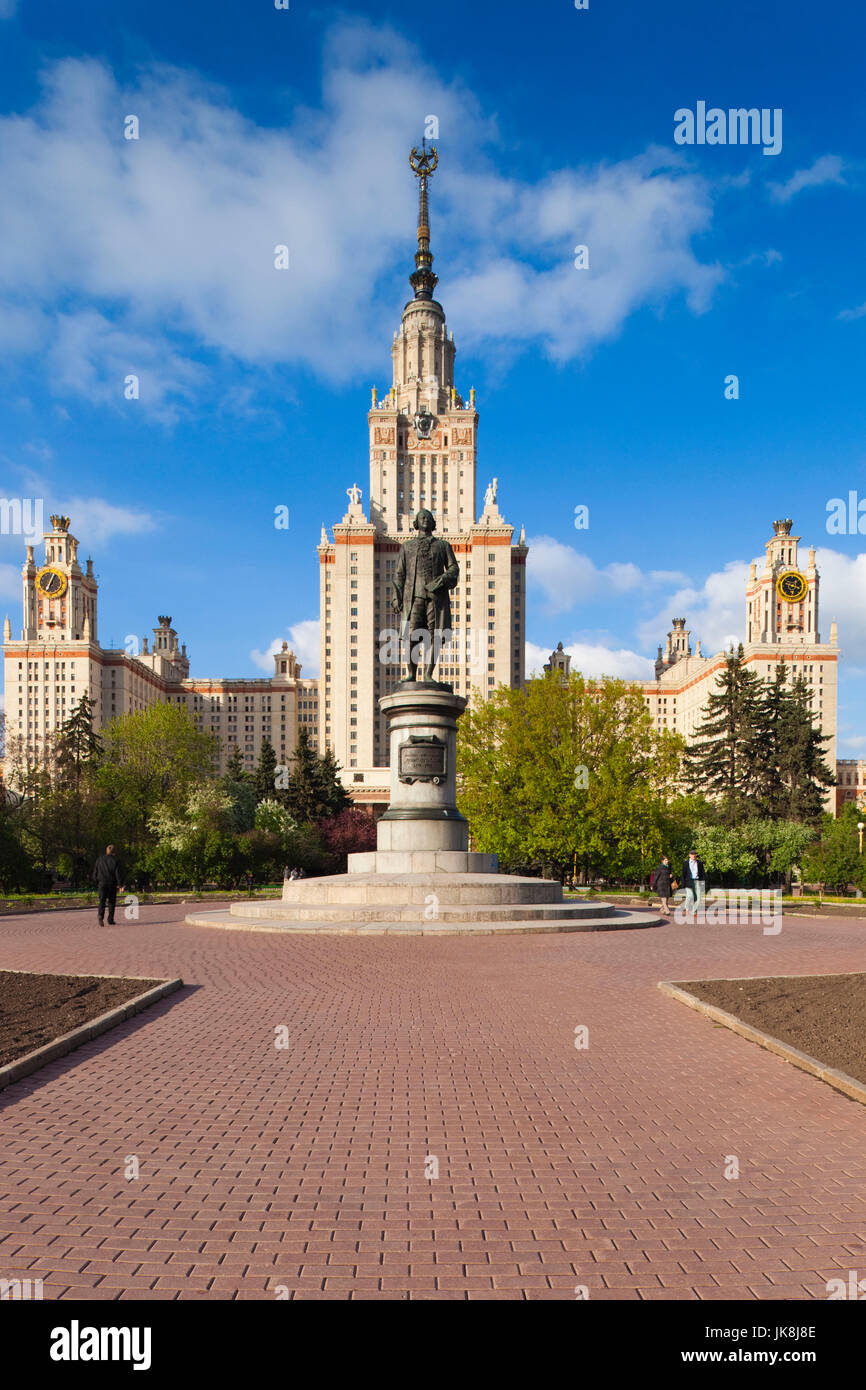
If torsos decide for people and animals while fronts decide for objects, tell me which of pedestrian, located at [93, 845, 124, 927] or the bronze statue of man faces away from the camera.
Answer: the pedestrian

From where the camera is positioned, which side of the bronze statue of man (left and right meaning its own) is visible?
front

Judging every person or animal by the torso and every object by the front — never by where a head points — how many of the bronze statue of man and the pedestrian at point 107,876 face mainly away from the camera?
1

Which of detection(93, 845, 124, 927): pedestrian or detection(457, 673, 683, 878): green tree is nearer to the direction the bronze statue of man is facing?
the pedestrian

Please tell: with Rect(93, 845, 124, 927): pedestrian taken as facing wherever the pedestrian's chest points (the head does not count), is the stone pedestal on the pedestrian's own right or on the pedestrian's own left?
on the pedestrian's own right

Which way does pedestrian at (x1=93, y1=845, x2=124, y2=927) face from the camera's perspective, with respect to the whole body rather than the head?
away from the camera

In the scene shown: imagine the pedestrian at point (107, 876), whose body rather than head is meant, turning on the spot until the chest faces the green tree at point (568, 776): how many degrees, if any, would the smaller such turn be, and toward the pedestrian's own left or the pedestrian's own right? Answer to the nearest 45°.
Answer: approximately 45° to the pedestrian's own right

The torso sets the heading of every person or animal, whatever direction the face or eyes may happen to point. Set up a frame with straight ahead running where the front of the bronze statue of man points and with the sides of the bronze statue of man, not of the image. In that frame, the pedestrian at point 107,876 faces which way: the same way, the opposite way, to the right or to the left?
the opposite way

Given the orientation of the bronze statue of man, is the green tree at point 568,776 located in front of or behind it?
behind

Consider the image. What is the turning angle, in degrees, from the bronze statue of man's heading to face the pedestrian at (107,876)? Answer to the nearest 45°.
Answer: approximately 45° to its right
